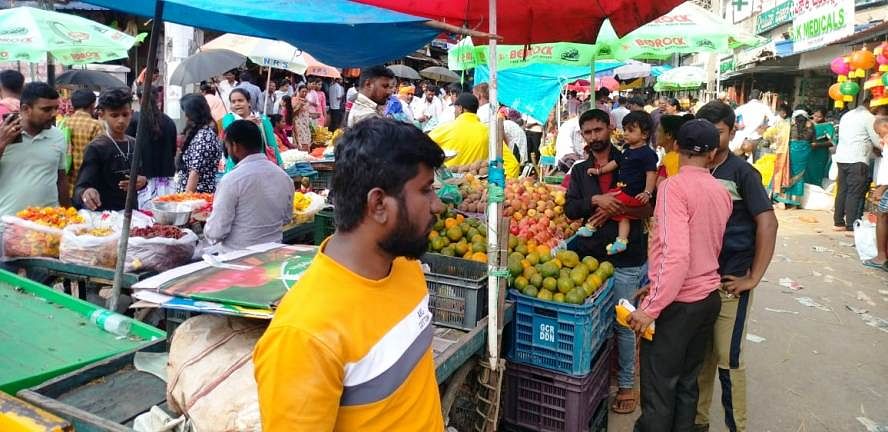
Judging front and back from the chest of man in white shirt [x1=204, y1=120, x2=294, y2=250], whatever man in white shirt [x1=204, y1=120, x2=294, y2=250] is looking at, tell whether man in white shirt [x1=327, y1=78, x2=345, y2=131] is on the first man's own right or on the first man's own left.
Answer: on the first man's own right

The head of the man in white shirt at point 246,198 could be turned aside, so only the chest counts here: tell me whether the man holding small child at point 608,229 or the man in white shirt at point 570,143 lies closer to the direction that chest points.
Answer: the man in white shirt

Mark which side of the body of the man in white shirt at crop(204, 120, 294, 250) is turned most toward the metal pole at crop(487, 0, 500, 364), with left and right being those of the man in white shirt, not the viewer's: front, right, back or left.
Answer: back

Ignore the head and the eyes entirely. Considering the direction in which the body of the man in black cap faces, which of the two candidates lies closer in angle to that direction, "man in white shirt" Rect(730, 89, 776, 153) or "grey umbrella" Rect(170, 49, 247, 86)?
the grey umbrella

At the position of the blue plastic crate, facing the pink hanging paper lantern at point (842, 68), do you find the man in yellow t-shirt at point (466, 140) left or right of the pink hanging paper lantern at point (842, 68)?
left

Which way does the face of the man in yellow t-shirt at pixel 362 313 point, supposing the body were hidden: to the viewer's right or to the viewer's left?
to the viewer's right

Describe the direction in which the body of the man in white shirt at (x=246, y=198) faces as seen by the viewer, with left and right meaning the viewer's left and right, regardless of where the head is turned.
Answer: facing away from the viewer and to the left of the viewer

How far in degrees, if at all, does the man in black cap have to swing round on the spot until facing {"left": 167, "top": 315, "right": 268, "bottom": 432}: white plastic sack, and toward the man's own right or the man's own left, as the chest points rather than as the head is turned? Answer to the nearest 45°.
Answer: approximately 90° to the man's own left

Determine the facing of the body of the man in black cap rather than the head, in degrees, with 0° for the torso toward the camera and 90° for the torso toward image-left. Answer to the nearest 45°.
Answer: approximately 135°
